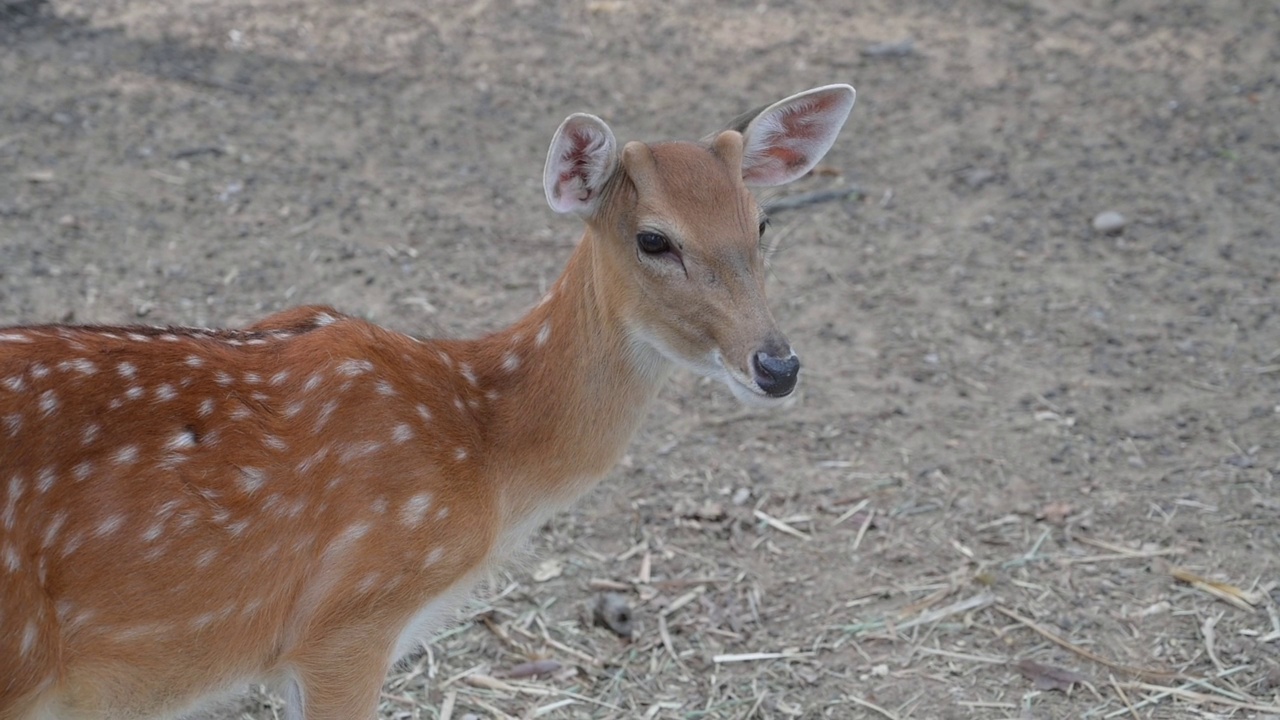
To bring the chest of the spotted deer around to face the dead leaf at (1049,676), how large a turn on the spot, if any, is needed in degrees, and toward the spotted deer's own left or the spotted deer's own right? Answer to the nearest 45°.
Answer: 0° — it already faces it

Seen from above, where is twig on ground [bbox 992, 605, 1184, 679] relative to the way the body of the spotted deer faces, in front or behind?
in front

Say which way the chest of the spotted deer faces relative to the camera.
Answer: to the viewer's right

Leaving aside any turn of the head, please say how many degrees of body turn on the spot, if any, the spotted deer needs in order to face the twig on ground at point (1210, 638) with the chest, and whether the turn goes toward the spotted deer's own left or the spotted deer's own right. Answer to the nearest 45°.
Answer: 0° — it already faces it

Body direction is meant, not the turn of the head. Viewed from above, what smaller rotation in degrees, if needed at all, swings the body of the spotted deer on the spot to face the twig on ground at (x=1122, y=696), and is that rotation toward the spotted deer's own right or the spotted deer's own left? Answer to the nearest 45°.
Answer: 0° — it already faces it

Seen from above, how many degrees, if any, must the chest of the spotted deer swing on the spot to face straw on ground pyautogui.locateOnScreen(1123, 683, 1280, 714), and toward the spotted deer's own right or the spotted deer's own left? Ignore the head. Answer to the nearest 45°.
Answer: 0° — it already faces it
